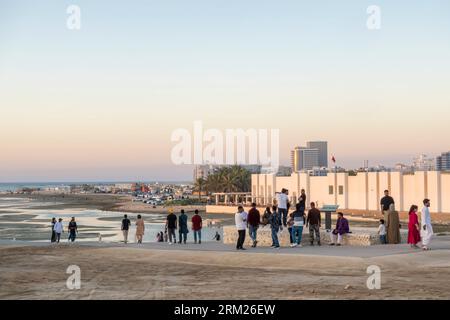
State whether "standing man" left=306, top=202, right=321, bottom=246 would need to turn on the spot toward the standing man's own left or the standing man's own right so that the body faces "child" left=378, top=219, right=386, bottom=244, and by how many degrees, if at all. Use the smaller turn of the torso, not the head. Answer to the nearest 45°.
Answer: approximately 90° to the standing man's own right

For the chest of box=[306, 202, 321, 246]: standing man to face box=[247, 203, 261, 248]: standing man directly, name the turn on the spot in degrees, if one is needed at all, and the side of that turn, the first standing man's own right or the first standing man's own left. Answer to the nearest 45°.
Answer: approximately 90° to the first standing man's own left

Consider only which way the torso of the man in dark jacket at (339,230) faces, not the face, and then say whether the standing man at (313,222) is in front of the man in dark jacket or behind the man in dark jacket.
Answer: in front

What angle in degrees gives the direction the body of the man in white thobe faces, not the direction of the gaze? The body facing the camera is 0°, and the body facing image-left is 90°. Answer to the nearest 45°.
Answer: approximately 270°

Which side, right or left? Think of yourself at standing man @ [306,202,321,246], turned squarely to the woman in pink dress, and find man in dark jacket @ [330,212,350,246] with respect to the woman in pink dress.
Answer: left

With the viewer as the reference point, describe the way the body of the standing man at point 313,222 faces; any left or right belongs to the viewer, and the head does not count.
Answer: facing away from the viewer

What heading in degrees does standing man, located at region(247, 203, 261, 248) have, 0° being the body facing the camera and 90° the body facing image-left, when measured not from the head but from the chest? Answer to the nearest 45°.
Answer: approximately 180°

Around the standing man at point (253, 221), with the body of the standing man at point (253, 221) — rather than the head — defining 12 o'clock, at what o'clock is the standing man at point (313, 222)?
the standing man at point (313, 222) is roughly at 3 o'clock from the standing man at point (253, 221).

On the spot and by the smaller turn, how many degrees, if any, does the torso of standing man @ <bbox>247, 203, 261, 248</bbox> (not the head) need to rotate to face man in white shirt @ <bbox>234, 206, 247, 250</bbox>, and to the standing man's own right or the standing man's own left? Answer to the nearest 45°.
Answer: approximately 135° to the standing man's own left
